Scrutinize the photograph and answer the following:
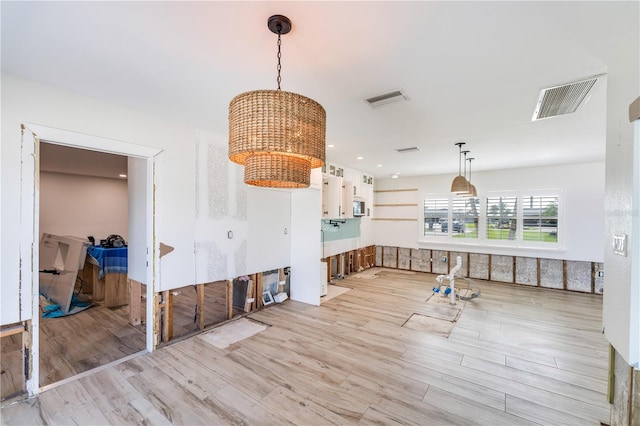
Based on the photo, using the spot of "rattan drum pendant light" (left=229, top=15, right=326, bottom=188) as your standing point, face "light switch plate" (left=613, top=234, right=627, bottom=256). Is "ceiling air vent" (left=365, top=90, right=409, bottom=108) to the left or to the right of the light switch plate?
left

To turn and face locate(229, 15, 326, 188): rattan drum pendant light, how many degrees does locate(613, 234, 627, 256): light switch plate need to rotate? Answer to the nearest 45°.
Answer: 0° — it already faces it

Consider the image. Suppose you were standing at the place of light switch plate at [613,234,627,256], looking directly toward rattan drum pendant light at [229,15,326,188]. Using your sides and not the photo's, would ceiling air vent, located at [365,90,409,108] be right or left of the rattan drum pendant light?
right

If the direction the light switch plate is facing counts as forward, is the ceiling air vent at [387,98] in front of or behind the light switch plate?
in front

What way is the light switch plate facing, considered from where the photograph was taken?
facing the viewer and to the left of the viewer
